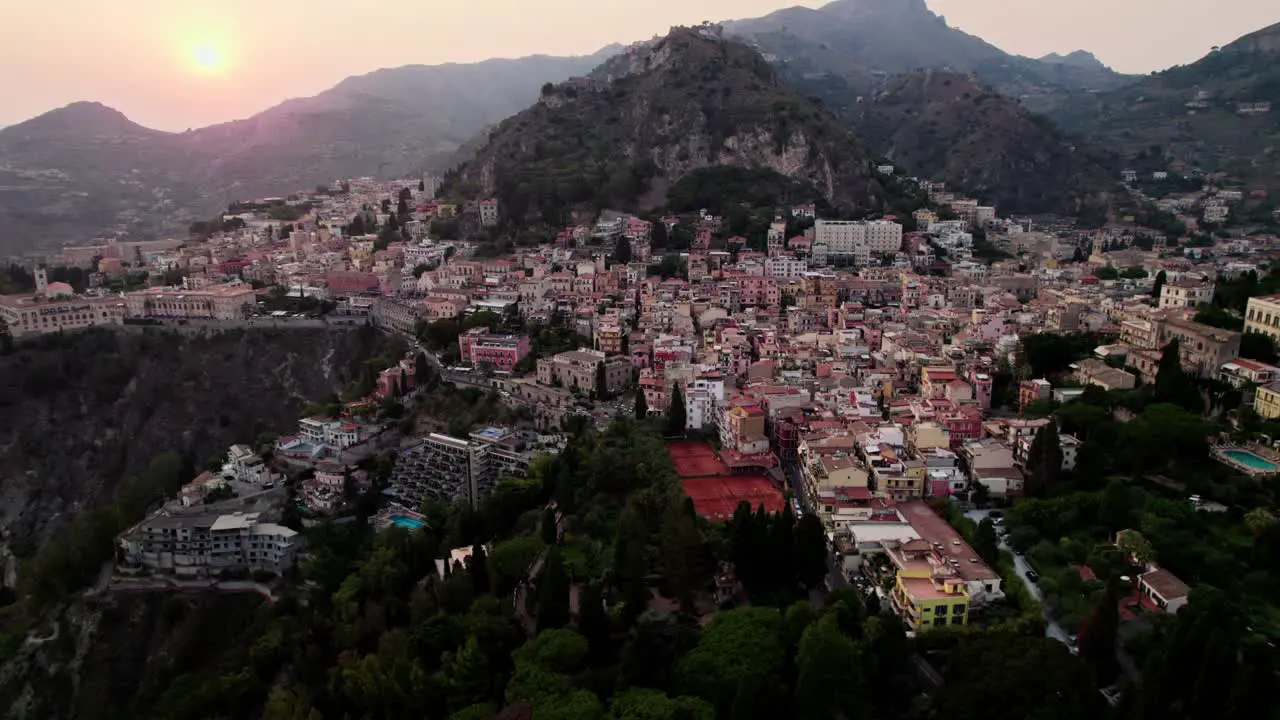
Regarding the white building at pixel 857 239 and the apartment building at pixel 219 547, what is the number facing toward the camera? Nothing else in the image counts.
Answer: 2

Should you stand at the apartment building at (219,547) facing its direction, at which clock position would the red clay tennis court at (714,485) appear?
The red clay tennis court is roughly at 10 o'clock from the apartment building.

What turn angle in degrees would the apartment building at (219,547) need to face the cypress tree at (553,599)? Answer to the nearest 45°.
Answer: approximately 45° to its left

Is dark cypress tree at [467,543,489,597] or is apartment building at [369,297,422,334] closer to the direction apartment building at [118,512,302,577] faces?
the dark cypress tree

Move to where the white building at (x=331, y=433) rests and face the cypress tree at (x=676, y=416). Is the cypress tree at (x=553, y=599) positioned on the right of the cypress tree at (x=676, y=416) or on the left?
right

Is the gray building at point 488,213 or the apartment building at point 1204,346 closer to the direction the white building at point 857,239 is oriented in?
the apartment building

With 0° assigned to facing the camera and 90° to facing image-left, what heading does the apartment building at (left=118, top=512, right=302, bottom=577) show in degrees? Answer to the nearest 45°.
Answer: approximately 0°

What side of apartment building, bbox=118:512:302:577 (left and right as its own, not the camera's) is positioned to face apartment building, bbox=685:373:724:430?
left

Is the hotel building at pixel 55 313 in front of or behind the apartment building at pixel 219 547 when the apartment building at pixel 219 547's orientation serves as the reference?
behind

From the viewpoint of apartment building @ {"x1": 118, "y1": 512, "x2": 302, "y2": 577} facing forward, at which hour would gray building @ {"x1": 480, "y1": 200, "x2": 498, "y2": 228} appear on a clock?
The gray building is roughly at 7 o'clock from the apartment building.

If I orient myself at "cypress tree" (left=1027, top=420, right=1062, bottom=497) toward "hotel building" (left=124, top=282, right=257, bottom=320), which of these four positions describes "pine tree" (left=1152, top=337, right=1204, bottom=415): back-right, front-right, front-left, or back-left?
back-right

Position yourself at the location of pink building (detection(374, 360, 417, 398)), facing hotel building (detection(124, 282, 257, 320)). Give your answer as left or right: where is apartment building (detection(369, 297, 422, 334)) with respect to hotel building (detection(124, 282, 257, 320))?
right

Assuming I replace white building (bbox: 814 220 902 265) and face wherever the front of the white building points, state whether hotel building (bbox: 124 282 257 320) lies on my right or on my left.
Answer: on my right

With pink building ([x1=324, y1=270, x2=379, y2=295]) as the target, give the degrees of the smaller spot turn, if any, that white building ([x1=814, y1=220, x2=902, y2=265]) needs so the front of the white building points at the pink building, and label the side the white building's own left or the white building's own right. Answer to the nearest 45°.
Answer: approximately 45° to the white building's own right
